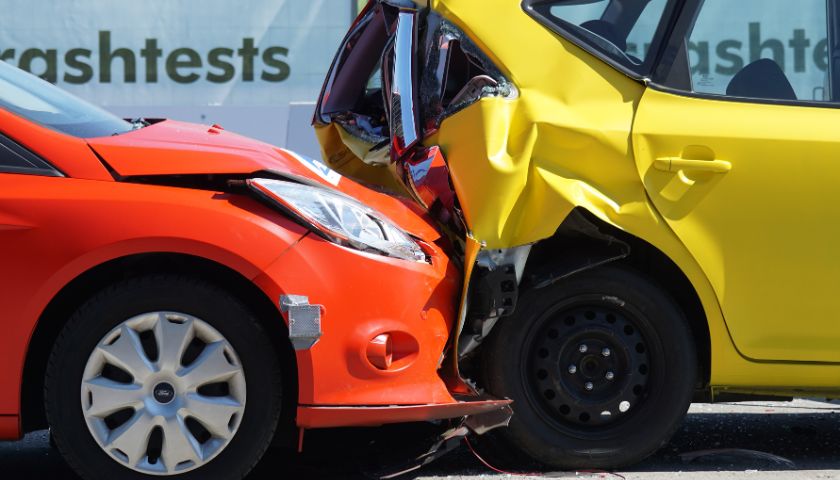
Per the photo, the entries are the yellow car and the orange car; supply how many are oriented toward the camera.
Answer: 0

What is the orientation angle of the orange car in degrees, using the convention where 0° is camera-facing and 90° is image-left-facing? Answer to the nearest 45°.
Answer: approximately 270°

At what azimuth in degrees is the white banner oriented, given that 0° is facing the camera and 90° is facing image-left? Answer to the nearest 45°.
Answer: approximately 0°

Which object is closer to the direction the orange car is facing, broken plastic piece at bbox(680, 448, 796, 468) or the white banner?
the broken plastic piece

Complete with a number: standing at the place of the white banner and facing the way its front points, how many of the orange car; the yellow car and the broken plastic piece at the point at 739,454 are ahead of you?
3

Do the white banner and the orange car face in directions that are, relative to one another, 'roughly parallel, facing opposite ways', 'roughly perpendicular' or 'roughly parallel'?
roughly perpendicular

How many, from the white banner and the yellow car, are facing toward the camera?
1

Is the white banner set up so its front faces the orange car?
yes

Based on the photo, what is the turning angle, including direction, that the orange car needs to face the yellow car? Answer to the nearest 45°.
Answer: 0° — it already faces it
